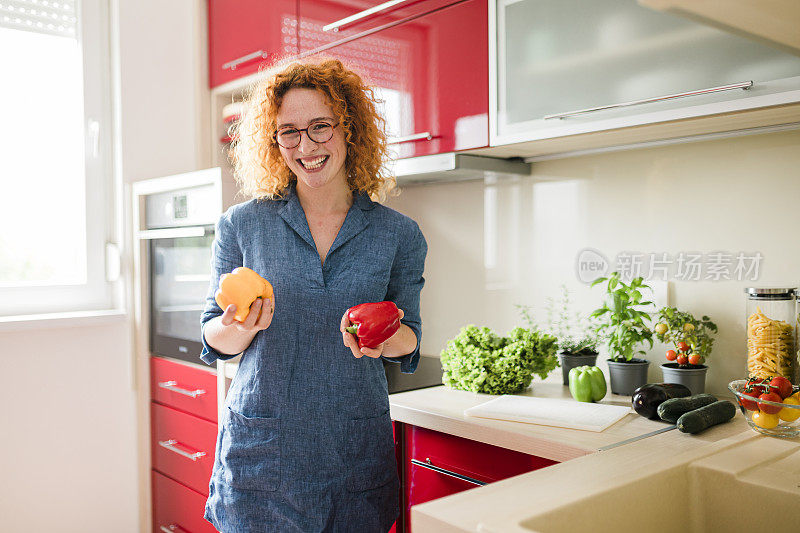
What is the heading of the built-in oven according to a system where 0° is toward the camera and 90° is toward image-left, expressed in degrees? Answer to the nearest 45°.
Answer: approximately 45°

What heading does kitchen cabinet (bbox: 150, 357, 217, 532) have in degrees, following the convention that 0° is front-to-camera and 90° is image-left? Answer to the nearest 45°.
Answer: approximately 45°

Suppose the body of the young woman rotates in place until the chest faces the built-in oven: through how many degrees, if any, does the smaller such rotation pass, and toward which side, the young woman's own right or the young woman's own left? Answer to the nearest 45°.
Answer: approximately 180°

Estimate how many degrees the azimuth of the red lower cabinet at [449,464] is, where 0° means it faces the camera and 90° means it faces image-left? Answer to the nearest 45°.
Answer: approximately 45°

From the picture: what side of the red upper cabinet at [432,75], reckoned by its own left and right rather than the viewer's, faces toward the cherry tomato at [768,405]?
left

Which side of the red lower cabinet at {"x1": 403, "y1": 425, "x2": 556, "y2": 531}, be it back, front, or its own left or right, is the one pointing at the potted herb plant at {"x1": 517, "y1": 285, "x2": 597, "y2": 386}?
back

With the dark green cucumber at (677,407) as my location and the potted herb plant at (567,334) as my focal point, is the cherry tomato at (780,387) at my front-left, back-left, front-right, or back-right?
back-right
